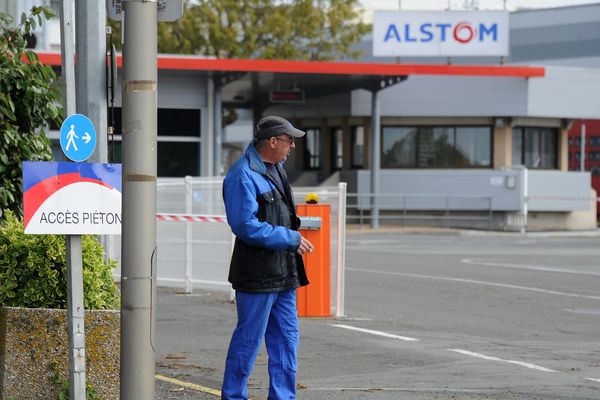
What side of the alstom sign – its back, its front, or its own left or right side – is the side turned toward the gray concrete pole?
front

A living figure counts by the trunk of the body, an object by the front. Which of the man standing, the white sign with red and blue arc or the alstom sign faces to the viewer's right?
the man standing

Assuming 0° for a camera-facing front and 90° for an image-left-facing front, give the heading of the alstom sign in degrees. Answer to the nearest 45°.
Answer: approximately 0°

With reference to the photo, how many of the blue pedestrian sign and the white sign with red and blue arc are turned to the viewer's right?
0

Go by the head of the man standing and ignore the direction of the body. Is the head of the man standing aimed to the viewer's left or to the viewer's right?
to the viewer's right

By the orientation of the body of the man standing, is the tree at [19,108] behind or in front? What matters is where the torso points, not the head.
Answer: behind

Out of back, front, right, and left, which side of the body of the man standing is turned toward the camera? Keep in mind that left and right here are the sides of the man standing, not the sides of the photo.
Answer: right

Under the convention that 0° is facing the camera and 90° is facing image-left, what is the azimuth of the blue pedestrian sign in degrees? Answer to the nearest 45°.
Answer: approximately 0°
